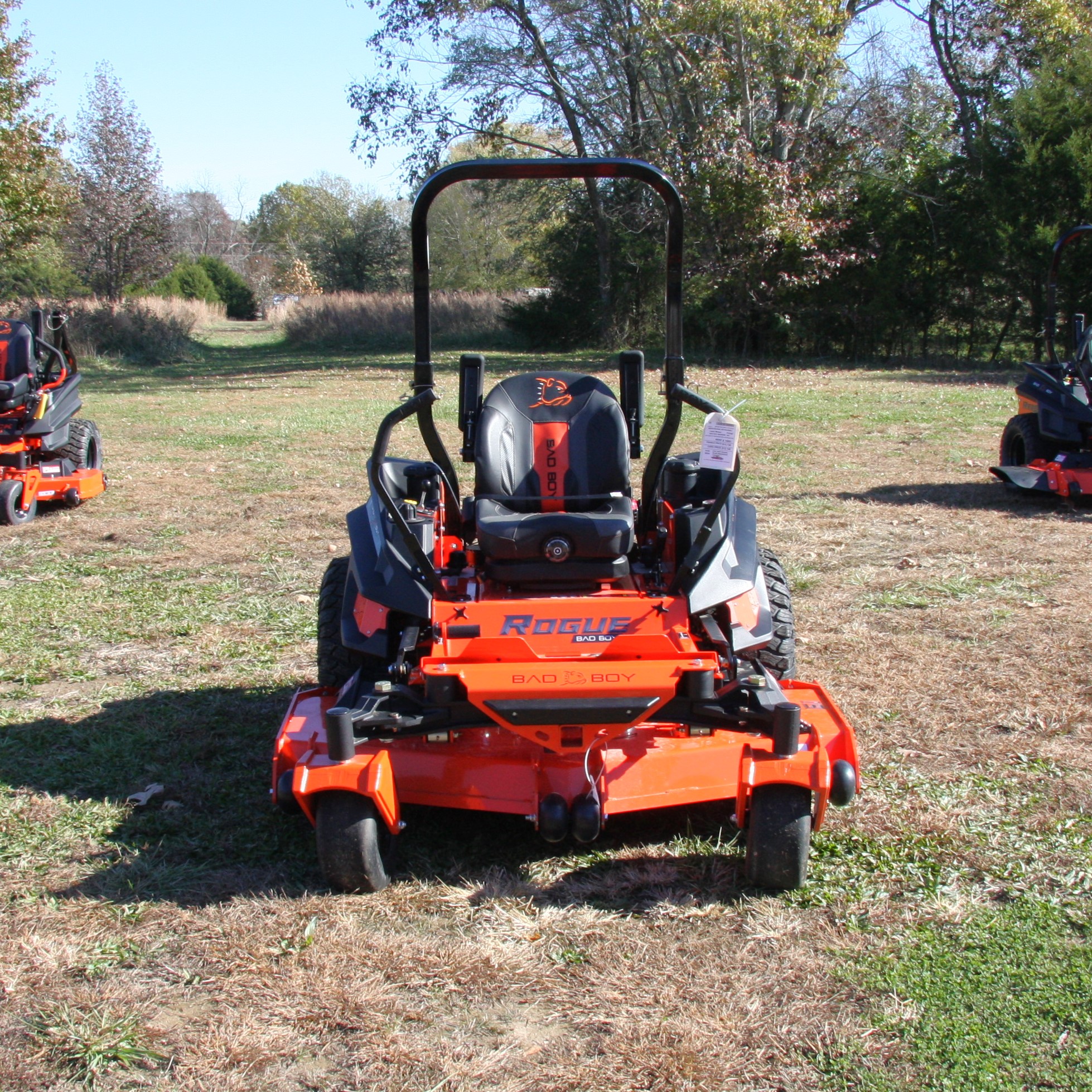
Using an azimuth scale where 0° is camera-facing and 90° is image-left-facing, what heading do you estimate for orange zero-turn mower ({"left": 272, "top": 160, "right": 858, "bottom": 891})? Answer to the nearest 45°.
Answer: approximately 0°

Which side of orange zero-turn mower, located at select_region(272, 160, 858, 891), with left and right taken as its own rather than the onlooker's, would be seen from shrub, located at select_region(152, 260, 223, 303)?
back

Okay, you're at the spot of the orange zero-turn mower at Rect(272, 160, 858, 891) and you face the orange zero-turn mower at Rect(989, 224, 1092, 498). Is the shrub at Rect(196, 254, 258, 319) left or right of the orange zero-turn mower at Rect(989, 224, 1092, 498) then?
left

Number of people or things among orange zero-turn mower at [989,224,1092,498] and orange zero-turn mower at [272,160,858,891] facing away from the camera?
0

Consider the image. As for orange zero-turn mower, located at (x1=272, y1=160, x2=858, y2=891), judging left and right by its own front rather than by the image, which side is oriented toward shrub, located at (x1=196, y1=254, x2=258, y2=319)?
back
